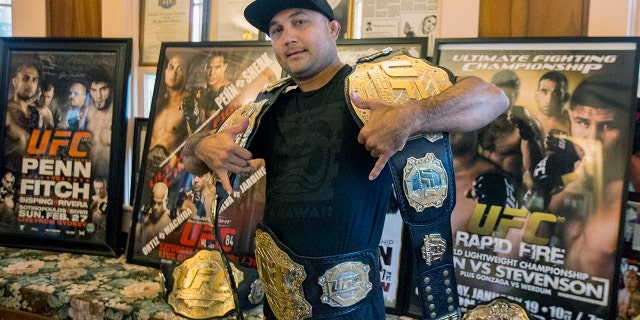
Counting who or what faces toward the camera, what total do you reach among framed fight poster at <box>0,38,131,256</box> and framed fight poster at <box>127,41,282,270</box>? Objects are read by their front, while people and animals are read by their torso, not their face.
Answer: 2

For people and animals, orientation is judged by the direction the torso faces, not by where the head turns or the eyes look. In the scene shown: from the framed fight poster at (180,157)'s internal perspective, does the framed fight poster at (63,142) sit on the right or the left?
on its right

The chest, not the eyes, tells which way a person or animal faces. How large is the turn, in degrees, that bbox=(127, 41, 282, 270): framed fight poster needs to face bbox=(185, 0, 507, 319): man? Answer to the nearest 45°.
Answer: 0° — it already faces them

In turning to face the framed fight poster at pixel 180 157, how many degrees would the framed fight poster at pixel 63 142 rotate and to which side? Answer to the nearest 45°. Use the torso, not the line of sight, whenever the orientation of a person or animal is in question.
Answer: approximately 45° to its left

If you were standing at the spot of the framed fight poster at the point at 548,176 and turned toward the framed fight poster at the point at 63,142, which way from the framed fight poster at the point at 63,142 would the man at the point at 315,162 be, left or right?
left

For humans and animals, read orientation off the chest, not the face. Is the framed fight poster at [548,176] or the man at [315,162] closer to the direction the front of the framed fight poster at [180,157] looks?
the man

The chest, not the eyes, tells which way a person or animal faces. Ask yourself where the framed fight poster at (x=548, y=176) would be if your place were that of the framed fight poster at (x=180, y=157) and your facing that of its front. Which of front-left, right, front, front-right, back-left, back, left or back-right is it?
front-left

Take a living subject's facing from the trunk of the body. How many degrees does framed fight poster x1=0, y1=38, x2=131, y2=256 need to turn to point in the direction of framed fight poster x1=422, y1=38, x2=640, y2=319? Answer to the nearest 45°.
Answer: approximately 45° to its left

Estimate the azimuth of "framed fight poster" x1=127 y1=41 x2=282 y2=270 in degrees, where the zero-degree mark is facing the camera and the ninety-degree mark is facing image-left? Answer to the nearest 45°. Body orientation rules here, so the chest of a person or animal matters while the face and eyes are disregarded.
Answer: approximately 0°
